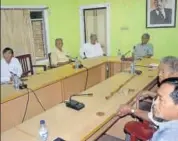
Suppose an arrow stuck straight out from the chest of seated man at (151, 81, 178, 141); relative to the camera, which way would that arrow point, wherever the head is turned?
to the viewer's left

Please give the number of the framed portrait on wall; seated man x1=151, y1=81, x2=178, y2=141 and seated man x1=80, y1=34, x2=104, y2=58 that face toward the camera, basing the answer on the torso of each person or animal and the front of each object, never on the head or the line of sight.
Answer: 2

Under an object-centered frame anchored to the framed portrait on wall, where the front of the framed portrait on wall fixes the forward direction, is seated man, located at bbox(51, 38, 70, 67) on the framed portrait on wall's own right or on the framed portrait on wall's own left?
on the framed portrait on wall's own right

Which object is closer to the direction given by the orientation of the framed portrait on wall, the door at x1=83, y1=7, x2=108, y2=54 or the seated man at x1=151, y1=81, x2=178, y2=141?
the seated man

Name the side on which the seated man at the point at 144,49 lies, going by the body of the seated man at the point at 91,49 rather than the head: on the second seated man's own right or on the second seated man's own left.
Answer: on the second seated man's own left

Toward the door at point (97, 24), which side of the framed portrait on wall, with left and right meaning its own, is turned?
right
